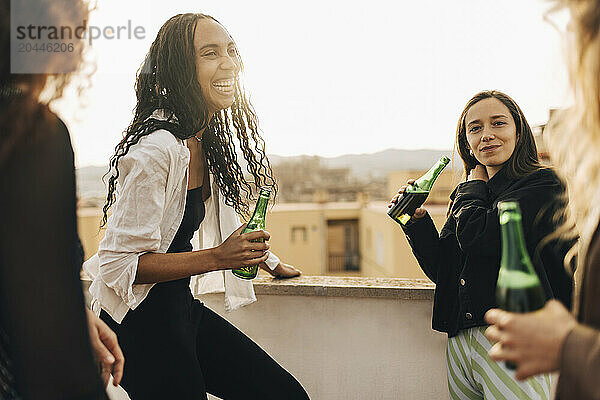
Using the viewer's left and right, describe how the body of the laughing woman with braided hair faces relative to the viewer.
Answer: facing the viewer and to the right of the viewer

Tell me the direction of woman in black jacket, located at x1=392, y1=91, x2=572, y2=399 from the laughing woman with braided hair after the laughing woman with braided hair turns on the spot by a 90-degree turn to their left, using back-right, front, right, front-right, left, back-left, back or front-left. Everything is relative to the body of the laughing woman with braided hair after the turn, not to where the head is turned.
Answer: front-right
